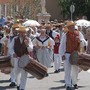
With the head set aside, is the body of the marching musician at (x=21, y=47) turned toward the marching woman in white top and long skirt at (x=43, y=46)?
no

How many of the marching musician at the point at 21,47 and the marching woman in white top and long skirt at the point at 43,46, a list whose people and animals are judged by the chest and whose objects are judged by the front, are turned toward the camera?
2

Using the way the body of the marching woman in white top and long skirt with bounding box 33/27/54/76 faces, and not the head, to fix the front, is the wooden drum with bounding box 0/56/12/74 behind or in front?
in front

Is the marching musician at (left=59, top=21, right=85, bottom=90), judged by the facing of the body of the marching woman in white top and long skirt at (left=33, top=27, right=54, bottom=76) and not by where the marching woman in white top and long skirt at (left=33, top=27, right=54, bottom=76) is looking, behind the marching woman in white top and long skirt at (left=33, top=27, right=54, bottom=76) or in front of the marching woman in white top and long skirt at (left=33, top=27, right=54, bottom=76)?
in front

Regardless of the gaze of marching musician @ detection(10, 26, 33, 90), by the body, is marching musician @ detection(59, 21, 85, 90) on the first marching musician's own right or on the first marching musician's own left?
on the first marching musician's own left

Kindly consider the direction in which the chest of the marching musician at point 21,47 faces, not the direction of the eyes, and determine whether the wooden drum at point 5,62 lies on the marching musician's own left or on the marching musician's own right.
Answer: on the marching musician's own right

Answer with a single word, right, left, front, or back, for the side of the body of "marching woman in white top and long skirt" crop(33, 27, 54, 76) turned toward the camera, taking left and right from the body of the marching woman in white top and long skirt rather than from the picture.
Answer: front

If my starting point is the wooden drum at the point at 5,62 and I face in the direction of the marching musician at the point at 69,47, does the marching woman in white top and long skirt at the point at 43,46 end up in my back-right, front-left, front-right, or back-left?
front-left

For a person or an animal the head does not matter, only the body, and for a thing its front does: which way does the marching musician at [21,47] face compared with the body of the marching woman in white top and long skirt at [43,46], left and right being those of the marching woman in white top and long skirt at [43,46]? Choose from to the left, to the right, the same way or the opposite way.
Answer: the same way
